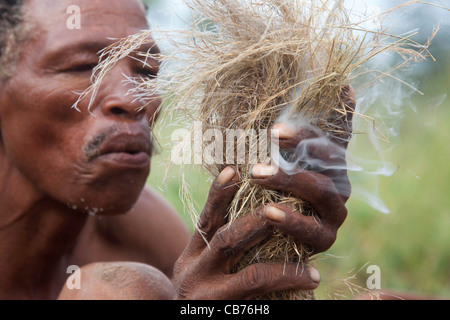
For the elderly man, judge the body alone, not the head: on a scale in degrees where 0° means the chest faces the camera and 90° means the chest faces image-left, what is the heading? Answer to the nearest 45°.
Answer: approximately 315°
